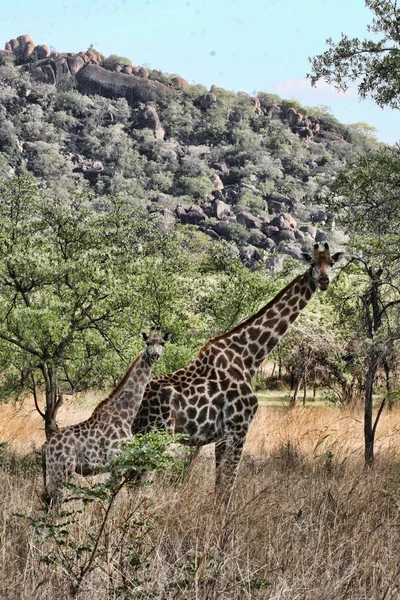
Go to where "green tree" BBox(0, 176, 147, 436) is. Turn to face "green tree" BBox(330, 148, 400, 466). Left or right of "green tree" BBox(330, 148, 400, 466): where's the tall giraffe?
right

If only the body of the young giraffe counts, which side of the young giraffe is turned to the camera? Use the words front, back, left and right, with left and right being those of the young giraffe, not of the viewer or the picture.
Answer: right

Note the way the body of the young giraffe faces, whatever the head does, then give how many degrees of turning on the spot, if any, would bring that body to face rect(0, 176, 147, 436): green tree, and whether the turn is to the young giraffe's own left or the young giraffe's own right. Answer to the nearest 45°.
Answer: approximately 90° to the young giraffe's own left
